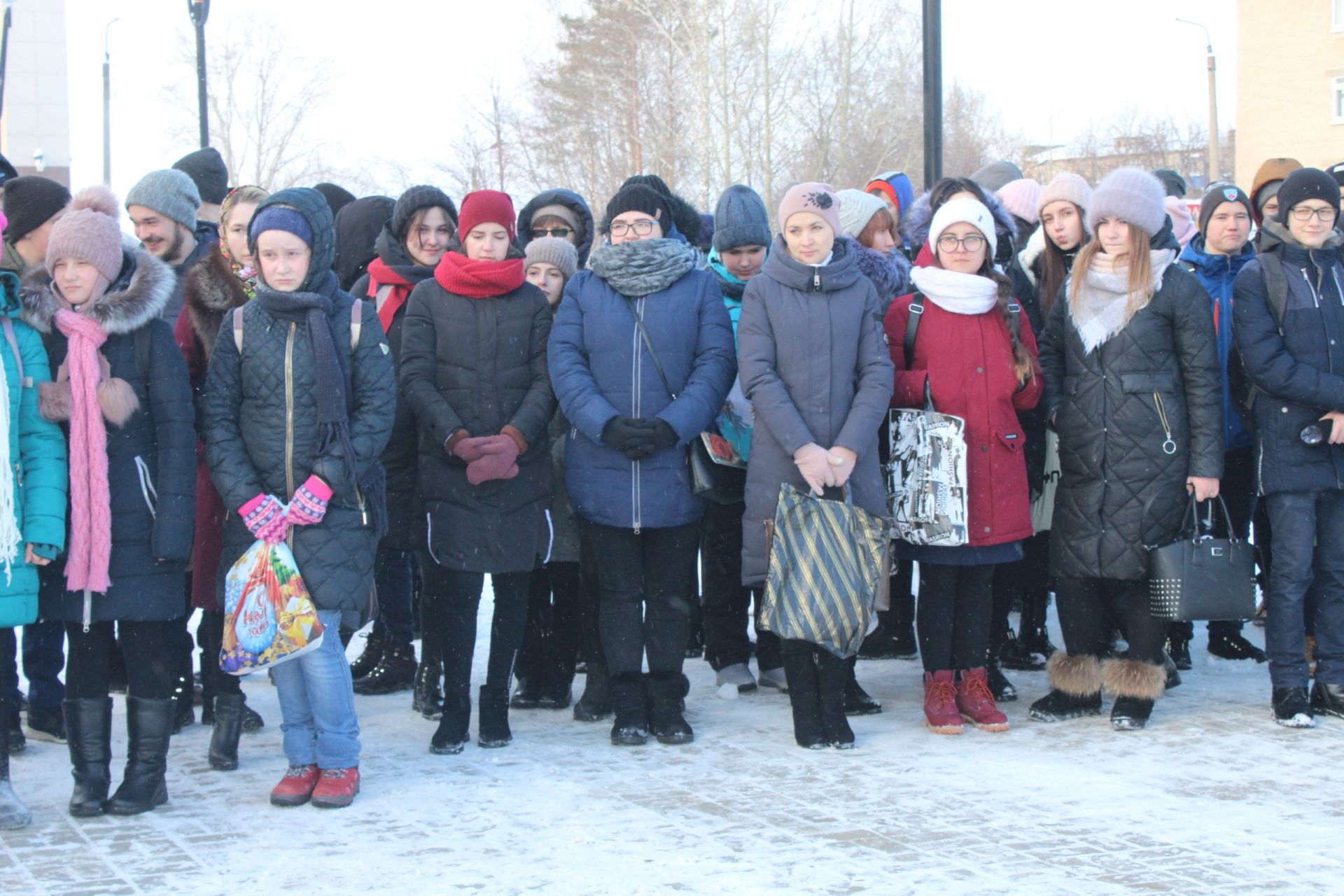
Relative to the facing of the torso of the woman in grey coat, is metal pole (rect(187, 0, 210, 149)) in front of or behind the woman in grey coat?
behind

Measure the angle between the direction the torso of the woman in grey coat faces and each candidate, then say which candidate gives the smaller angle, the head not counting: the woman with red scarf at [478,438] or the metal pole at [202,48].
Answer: the woman with red scarf

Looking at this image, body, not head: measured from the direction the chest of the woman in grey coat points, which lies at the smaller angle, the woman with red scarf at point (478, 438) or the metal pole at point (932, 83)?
the woman with red scarf

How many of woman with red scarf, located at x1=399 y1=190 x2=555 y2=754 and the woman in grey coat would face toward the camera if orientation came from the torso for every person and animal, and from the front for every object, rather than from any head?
2

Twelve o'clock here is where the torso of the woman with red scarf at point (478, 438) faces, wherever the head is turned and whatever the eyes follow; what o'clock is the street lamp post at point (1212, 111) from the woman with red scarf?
The street lamp post is roughly at 7 o'clock from the woman with red scarf.

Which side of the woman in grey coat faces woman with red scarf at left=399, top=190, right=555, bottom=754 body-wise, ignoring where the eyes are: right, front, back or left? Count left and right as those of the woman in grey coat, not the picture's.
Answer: right

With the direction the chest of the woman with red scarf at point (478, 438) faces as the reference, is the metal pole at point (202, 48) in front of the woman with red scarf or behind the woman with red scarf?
behind

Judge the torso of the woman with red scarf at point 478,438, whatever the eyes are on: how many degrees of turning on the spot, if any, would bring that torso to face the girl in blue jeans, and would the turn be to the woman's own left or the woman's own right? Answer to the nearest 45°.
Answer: approximately 45° to the woman's own right
